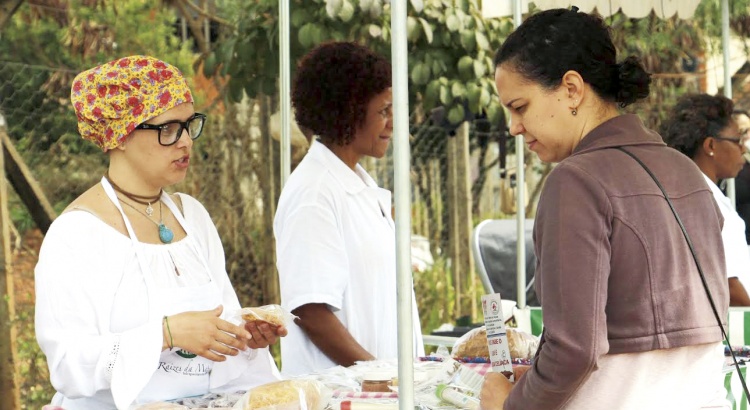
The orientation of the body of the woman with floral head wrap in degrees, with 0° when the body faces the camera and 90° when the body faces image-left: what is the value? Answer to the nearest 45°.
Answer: approximately 315°

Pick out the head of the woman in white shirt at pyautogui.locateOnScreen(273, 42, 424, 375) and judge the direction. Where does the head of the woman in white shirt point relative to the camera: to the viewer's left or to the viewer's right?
to the viewer's right

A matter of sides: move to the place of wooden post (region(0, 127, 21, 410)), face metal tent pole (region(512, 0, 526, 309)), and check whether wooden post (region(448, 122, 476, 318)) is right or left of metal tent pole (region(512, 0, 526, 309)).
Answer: left

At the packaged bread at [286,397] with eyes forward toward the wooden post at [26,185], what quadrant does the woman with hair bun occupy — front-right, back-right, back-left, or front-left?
back-right

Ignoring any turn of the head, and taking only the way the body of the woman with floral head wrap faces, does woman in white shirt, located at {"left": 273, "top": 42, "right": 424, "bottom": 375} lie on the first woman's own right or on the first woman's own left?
on the first woman's own left

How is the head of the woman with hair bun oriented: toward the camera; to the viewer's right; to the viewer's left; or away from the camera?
to the viewer's left

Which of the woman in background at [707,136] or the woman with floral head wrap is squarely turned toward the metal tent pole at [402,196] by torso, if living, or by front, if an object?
the woman with floral head wrap

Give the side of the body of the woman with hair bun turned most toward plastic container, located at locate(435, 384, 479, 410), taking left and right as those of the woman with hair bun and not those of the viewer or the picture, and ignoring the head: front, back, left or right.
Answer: front
